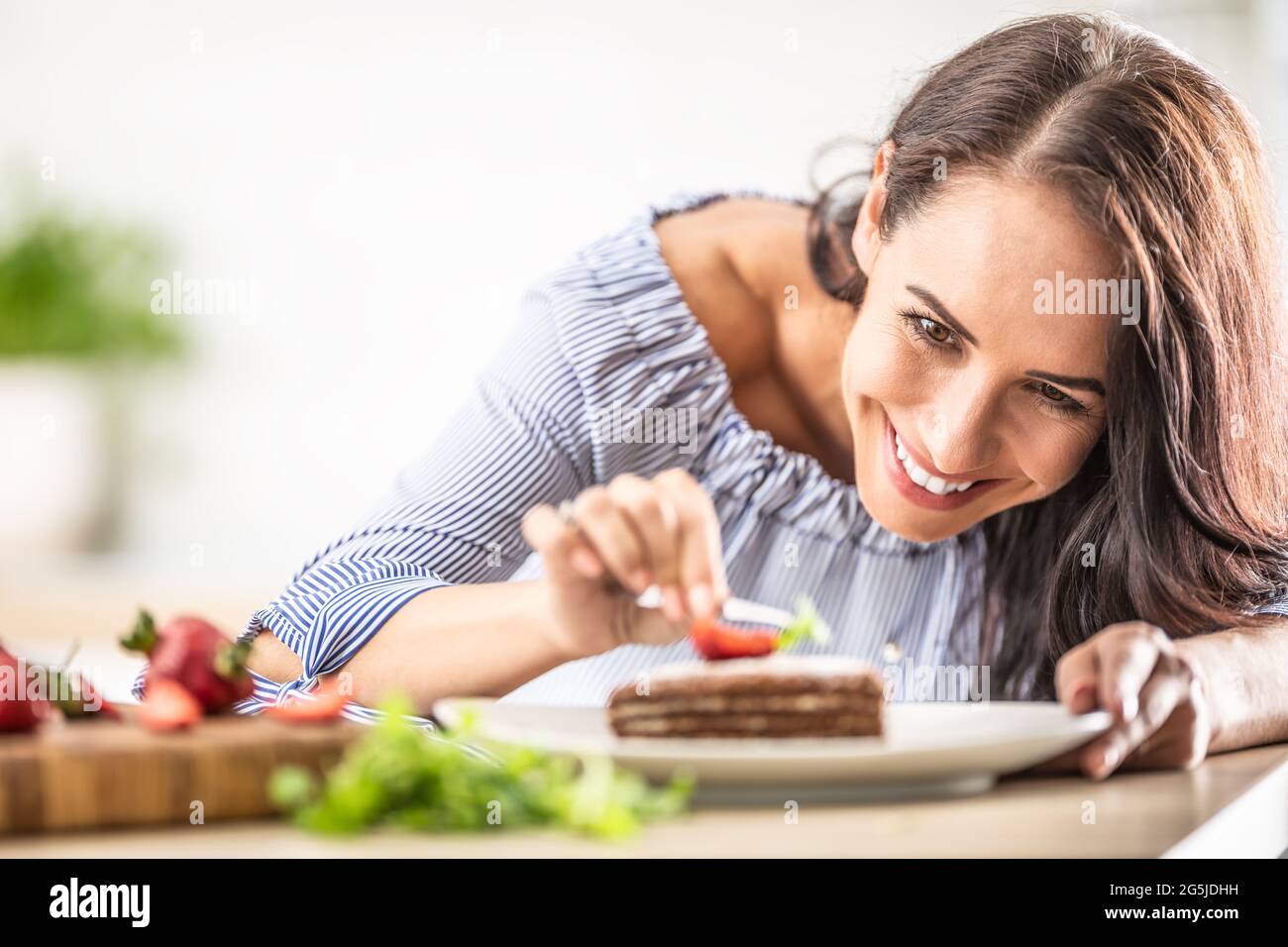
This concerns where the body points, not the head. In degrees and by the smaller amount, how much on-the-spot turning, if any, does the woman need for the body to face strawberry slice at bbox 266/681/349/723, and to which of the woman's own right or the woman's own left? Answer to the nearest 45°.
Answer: approximately 45° to the woman's own right

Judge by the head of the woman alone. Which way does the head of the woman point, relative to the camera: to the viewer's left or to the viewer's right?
to the viewer's left

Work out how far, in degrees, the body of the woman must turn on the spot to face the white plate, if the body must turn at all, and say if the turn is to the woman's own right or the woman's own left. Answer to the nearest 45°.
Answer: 0° — they already face it

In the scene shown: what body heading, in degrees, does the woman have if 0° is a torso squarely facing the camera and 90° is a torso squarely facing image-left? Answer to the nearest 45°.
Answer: approximately 0°

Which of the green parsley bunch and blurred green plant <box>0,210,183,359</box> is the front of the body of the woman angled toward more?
the green parsley bunch

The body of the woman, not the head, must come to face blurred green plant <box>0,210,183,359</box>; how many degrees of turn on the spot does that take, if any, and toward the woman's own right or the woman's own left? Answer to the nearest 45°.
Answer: approximately 135° to the woman's own right

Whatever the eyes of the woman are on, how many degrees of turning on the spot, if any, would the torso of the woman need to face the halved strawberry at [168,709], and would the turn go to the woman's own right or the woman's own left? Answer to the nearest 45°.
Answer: approximately 45° to the woman's own right
